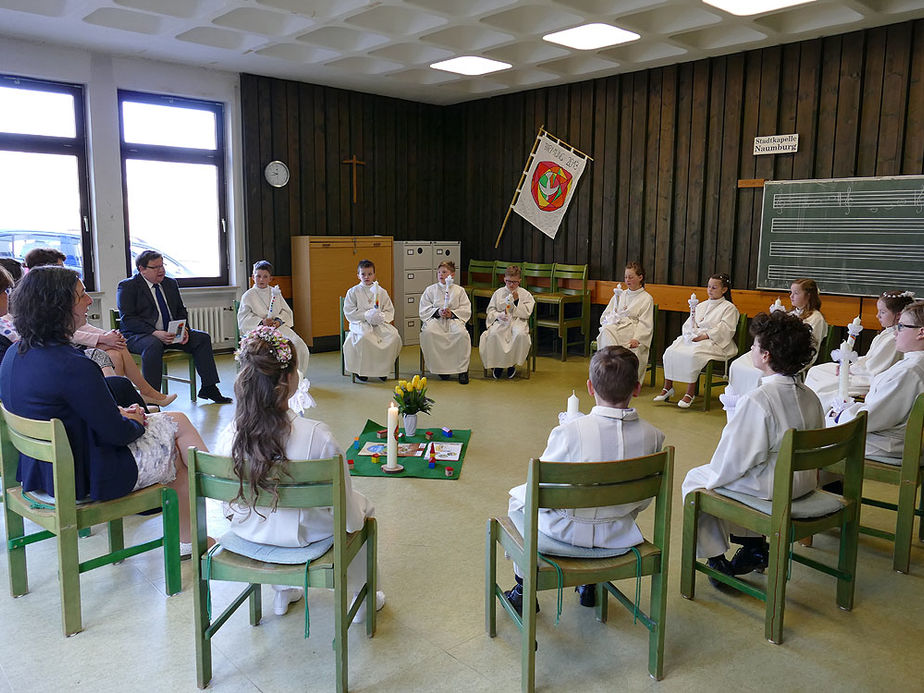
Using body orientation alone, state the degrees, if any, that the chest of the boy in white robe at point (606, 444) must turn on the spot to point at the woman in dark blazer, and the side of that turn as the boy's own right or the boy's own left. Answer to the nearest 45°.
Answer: approximately 90° to the boy's own left

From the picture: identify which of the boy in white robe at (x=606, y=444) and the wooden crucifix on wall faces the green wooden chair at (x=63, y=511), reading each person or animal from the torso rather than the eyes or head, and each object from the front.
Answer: the wooden crucifix on wall

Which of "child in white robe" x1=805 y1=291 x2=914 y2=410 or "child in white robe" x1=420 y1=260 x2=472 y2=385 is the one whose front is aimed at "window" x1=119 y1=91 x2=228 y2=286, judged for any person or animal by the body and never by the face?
"child in white robe" x1=805 y1=291 x2=914 y2=410

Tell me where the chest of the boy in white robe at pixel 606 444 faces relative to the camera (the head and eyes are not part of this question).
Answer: away from the camera

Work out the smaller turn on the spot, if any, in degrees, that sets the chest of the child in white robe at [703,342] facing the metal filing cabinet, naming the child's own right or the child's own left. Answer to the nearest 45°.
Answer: approximately 90° to the child's own right

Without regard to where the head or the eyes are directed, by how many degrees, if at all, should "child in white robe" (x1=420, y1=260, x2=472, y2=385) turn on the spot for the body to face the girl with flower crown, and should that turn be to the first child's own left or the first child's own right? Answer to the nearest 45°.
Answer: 0° — they already face them

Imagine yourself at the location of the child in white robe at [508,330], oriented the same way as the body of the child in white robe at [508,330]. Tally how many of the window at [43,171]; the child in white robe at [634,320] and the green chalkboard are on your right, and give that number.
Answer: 1

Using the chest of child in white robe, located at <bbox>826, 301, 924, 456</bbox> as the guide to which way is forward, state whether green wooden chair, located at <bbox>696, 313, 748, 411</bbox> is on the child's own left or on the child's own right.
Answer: on the child's own right

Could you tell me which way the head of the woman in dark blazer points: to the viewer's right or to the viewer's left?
to the viewer's right

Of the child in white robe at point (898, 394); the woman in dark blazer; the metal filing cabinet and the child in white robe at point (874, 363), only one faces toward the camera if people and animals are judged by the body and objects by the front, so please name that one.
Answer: the metal filing cabinet

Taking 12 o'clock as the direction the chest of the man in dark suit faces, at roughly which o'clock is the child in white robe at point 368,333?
The child in white robe is roughly at 10 o'clock from the man in dark suit.

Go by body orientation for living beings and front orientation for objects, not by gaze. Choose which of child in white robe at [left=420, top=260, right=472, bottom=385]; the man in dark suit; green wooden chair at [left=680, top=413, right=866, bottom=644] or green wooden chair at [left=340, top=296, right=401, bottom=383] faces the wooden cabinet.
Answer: green wooden chair at [left=680, top=413, right=866, bottom=644]

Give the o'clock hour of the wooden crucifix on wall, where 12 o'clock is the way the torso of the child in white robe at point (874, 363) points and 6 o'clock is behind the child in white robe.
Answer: The wooden crucifix on wall is roughly at 1 o'clock from the child in white robe.

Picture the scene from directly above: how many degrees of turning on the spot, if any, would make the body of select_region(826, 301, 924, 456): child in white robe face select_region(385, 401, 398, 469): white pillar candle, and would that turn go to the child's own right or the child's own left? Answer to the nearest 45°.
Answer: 0° — they already face it

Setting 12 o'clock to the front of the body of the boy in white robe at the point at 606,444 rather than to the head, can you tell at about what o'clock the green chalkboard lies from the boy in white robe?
The green chalkboard is roughly at 1 o'clock from the boy in white robe.

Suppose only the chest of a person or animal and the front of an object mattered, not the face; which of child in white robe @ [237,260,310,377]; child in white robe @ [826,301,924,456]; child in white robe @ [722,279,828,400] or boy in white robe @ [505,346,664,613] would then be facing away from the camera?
the boy in white robe

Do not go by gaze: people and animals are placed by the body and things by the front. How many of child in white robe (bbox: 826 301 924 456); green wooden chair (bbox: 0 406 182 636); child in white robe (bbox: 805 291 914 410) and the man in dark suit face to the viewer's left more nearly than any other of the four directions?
2

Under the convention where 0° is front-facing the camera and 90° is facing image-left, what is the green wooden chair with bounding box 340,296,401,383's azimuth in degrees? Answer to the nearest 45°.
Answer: approximately 0°
